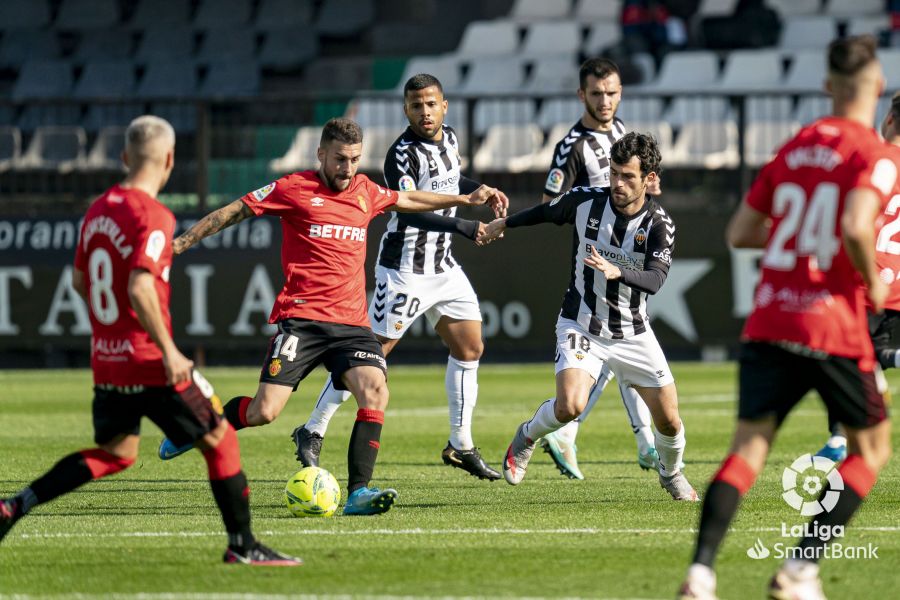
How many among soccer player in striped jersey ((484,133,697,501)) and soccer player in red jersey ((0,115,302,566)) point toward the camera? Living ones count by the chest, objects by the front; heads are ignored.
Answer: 1

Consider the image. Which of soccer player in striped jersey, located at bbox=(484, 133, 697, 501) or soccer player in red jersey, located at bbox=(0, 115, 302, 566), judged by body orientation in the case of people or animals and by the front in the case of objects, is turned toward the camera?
the soccer player in striped jersey

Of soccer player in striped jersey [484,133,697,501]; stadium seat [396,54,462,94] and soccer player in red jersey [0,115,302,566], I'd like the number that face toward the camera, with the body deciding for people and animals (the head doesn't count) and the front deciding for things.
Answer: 2

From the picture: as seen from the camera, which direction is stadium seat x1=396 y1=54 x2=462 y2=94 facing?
toward the camera

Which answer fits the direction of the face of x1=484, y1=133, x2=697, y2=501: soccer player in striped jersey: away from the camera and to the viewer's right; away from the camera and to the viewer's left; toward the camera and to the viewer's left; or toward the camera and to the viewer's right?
toward the camera and to the viewer's left

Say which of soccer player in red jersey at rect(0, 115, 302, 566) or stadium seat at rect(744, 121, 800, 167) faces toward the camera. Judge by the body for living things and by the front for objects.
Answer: the stadium seat

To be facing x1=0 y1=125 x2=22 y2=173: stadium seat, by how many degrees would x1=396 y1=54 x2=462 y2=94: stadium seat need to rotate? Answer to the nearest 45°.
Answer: approximately 45° to its right

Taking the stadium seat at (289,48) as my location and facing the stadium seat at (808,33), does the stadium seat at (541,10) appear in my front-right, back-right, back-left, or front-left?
front-left

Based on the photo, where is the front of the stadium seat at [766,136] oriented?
toward the camera

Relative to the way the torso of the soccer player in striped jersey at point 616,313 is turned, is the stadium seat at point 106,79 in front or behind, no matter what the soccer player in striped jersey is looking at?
behind

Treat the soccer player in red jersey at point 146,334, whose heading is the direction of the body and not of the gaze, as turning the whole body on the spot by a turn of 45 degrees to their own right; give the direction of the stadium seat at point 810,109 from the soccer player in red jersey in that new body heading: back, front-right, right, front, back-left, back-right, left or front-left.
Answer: front-left

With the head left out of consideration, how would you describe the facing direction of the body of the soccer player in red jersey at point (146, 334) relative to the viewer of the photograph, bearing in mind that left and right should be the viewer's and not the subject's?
facing away from the viewer and to the right of the viewer

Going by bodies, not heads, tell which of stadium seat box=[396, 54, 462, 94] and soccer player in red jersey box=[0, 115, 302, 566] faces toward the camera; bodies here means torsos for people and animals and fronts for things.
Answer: the stadium seat

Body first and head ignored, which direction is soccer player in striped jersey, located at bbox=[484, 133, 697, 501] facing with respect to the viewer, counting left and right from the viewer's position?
facing the viewer

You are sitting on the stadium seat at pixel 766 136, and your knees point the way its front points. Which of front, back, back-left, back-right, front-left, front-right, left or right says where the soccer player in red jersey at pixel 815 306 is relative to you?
front

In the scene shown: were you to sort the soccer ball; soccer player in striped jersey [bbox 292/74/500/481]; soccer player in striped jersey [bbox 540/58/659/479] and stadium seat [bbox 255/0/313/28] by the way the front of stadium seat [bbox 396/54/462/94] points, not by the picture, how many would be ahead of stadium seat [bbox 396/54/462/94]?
3

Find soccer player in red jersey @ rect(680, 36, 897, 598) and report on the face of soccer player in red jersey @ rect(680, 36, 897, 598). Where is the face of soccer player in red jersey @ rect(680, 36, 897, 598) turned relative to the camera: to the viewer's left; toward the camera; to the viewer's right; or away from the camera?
away from the camera

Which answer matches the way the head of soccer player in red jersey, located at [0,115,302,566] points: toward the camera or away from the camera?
away from the camera

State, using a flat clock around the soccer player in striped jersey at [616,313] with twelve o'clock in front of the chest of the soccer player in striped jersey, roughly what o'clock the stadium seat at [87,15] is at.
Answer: The stadium seat is roughly at 5 o'clock from the soccer player in striped jersey.

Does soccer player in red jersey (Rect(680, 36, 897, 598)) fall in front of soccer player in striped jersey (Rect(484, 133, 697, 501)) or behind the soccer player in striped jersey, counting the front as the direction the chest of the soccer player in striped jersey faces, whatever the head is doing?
in front
